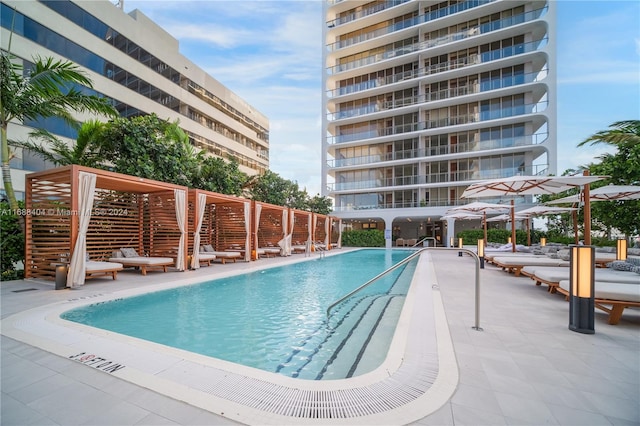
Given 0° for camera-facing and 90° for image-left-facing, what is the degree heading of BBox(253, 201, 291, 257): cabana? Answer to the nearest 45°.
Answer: approximately 315°

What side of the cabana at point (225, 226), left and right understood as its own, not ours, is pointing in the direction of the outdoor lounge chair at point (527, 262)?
front

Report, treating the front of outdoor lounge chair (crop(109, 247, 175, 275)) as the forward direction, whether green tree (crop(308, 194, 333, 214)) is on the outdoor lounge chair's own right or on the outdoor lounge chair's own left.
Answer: on the outdoor lounge chair's own left

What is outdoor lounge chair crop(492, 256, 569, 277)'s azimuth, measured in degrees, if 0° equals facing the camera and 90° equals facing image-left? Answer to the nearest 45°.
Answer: approximately 90°

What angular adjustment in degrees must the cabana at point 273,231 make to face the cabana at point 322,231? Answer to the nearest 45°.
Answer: approximately 90° to its left

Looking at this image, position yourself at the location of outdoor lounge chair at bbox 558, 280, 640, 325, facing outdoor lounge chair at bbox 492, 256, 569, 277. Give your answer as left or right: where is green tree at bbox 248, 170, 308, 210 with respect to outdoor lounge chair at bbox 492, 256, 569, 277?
left

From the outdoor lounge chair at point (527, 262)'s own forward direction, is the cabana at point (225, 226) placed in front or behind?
in front
